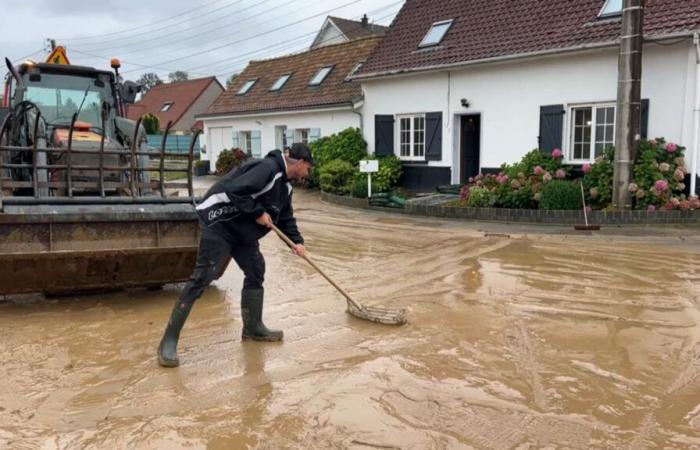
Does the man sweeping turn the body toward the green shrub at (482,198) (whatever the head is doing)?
no

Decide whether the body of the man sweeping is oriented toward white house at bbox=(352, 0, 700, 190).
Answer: no

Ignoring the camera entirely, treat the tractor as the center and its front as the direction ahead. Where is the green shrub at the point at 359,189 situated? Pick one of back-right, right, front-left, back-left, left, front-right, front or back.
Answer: back-left

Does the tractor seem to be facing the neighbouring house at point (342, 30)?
no

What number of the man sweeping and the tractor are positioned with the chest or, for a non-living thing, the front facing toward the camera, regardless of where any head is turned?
1

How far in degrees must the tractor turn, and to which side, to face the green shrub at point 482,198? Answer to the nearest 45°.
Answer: approximately 135° to its left

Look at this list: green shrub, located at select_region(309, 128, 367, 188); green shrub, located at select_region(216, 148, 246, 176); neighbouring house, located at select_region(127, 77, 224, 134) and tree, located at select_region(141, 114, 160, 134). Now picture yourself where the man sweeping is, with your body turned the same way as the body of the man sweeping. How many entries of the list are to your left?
4

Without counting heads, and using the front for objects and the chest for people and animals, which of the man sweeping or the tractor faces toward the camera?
the tractor

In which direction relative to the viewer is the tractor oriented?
toward the camera

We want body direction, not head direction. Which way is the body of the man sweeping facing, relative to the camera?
to the viewer's right

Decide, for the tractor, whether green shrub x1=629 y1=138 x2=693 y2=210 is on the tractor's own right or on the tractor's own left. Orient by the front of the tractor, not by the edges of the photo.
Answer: on the tractor's own left

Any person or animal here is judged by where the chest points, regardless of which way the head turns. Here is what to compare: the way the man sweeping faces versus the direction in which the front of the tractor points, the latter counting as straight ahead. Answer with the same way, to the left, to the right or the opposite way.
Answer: to the left

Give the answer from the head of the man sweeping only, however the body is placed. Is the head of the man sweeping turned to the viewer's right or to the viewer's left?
to the viewer's right

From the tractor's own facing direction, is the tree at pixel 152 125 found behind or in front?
behind

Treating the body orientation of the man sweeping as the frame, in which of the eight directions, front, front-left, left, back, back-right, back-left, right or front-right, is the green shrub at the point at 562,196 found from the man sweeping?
front-left

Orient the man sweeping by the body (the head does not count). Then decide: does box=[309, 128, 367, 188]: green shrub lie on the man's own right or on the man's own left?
on the man's own left
